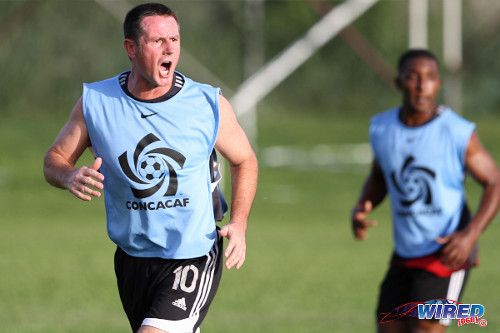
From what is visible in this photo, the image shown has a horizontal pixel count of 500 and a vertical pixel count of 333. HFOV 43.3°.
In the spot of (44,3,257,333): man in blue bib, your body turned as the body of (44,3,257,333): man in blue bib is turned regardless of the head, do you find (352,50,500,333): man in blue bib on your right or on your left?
on your left

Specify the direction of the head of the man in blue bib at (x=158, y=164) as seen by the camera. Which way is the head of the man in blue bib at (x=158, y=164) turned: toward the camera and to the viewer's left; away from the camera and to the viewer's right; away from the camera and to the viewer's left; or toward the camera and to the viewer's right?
toward the camera and to the viewer's right

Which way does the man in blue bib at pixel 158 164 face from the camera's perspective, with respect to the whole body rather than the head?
toward the camera
